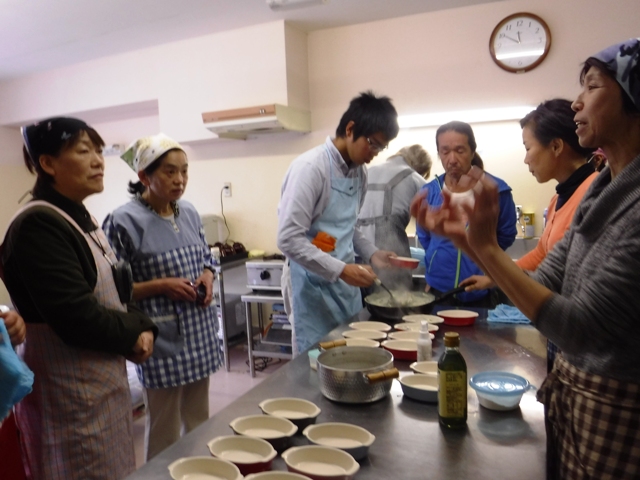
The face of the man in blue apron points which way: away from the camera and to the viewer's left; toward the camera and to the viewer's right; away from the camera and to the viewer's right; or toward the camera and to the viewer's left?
toward the camera and to the viewer's right

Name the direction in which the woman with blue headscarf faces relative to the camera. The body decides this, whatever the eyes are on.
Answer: to the viewer's left

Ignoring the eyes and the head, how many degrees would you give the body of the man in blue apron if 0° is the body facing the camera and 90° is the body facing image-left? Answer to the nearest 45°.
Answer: approximately 315°

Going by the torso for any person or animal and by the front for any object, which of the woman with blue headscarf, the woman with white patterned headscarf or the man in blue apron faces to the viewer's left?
the woman with blue headscarf

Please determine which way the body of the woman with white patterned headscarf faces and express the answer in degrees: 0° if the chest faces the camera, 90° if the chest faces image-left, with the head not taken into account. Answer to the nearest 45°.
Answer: approximately 315°

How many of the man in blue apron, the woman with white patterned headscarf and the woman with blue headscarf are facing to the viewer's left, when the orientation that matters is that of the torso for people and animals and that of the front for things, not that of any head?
1

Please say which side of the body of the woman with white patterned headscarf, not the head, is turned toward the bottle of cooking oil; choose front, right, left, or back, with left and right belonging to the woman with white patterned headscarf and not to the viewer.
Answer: front

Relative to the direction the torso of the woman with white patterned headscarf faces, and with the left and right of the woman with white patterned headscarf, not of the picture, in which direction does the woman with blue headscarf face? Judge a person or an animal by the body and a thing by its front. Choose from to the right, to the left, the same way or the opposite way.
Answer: the opposite way

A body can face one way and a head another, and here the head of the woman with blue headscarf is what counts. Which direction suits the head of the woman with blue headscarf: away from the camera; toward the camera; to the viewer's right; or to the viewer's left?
to the viewer's left

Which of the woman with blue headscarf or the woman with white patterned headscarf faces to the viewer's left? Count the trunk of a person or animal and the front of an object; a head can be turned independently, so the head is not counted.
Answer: the woman with blue headscarf

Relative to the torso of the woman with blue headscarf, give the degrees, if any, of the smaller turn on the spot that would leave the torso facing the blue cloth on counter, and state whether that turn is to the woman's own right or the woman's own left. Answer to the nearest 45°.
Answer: approximately 90° to the woman's own right

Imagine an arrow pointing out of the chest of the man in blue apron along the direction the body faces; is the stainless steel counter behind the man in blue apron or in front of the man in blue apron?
in front
